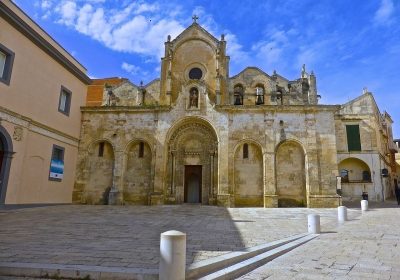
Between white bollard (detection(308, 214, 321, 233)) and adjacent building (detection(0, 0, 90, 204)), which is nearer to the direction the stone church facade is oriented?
the white bollard

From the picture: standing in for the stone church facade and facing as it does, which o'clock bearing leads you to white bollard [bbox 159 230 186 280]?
The white bollard is roughly at 12 o'clock from the stone church facade.

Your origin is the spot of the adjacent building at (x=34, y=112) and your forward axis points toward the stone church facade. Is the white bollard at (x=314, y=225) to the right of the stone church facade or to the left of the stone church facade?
right

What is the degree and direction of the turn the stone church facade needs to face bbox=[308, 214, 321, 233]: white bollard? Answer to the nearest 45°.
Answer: approximately 45° to its left

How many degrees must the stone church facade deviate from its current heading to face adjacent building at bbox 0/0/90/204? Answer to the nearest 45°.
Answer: approximately 45° to its right

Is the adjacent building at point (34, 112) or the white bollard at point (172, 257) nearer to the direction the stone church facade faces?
the white bollard

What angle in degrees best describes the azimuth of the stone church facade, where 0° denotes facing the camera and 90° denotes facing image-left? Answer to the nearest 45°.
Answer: approximately 0°
